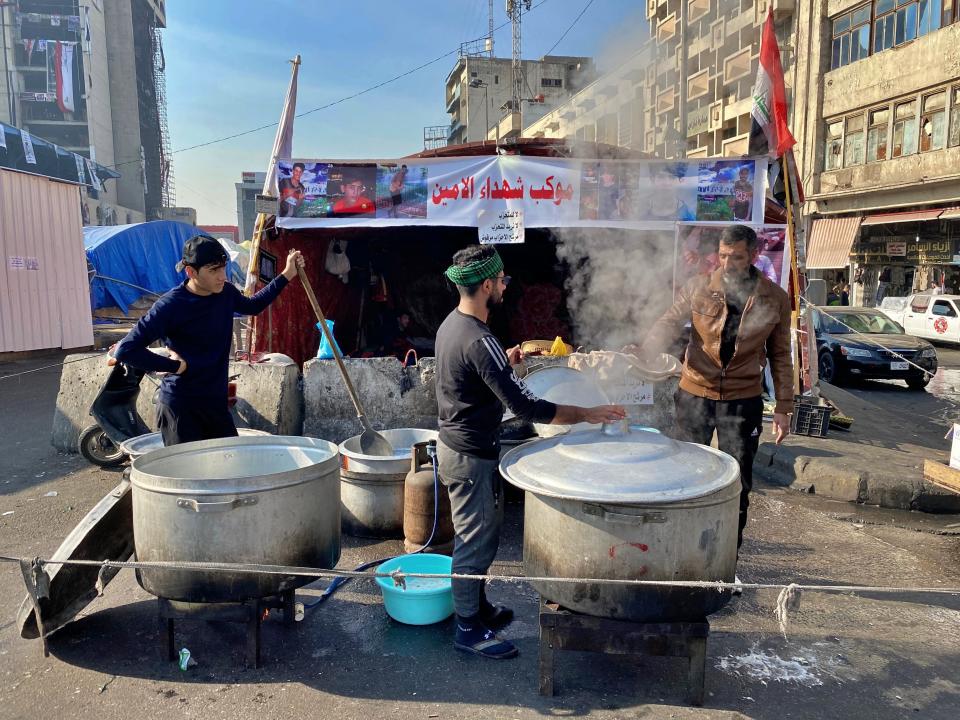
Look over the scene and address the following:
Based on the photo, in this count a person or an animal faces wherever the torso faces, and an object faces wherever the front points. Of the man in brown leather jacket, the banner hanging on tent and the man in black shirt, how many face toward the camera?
2

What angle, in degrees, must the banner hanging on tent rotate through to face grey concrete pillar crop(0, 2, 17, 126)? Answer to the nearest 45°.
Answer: approximately 135° to its right

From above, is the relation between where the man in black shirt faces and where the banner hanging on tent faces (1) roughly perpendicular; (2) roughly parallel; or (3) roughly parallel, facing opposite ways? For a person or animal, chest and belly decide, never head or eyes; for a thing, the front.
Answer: roughly perpendicular

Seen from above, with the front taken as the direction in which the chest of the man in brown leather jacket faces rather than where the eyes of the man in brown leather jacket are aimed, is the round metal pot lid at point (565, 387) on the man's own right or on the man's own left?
on the man's own right

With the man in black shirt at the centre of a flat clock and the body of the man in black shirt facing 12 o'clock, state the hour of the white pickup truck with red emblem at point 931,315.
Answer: The white pickup truck with red emblem is roughly at 10 o'clock from the man in black shirt.

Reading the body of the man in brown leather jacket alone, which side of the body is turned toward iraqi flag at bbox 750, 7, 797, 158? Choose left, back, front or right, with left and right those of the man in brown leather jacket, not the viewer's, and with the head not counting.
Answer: back

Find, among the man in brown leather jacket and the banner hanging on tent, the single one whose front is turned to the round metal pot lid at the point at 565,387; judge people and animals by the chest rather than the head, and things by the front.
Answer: the banner hanging on tent

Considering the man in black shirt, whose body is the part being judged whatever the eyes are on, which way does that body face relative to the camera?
to the viewer's right

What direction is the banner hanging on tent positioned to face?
toward the camera

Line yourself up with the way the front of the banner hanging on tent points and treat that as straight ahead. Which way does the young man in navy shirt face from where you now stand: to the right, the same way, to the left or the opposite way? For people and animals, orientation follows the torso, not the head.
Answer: to the left

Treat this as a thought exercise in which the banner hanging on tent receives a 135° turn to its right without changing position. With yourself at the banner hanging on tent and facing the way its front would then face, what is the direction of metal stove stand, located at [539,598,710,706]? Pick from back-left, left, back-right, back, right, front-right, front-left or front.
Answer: back-left

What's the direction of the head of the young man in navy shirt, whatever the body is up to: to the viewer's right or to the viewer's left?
to the viewer's right

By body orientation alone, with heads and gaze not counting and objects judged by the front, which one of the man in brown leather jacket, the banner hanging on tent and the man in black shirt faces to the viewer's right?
the man in black shirt

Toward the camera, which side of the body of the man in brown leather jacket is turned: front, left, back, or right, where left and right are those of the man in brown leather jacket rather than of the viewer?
front

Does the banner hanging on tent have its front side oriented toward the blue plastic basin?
yes

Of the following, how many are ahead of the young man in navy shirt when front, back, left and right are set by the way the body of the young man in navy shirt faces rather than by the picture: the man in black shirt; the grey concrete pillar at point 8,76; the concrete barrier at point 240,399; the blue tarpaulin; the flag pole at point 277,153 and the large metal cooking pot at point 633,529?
2

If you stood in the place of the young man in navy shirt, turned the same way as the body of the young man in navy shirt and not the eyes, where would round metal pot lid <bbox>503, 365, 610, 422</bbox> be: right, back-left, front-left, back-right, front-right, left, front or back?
front-left
